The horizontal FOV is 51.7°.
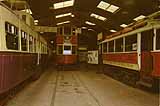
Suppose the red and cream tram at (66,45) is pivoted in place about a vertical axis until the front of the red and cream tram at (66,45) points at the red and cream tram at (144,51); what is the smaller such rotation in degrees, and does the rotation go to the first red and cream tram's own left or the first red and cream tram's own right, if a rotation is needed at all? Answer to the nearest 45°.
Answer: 0° — it already faces it

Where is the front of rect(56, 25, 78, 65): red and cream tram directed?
toward the camera
